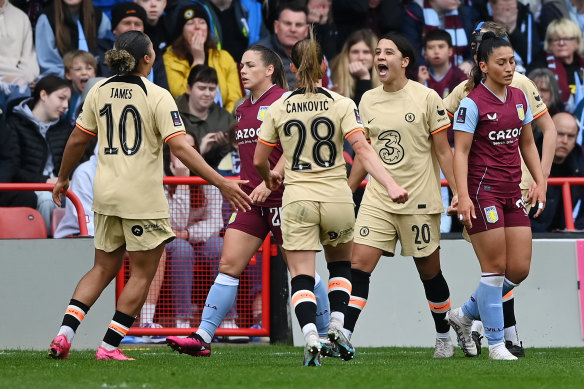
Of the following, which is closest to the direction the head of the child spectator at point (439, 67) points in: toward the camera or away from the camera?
toward the camera

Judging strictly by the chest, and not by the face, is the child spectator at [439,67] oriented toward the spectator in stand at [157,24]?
no

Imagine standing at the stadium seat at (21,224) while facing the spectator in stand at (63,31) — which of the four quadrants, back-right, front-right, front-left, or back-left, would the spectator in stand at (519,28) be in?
front-right

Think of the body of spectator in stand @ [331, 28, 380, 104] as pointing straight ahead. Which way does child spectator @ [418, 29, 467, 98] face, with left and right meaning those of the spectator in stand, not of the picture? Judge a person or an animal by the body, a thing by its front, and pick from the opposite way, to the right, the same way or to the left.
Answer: the same way

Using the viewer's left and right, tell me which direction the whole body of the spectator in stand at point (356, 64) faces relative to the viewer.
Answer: facing the viewer

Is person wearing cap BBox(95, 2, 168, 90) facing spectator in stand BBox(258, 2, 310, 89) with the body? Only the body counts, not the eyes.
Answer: no

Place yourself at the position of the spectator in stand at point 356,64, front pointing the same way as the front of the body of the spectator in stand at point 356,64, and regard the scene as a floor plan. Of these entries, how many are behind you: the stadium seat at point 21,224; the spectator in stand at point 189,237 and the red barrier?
0

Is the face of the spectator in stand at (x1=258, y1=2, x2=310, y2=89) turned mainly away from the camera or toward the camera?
toward the camera

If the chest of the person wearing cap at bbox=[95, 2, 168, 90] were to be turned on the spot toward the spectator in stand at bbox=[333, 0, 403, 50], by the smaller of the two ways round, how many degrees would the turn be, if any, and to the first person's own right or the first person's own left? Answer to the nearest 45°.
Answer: approximately 90° to the first person's own left

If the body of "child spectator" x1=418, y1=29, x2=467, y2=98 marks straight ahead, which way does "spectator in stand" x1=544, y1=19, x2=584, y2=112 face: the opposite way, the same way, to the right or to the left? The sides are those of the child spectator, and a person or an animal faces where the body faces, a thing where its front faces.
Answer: the same way

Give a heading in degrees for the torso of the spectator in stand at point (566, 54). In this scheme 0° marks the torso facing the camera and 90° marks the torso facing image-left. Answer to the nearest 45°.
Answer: approximately 0°

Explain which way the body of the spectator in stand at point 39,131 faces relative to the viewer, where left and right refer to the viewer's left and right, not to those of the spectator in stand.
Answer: facing the viewer and to the right of the viewer

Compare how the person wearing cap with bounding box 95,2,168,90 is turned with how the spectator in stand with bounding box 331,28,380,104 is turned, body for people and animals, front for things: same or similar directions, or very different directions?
same or similar directions

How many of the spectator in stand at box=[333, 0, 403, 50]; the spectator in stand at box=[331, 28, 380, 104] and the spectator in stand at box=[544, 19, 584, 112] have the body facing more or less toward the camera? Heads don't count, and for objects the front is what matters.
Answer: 3

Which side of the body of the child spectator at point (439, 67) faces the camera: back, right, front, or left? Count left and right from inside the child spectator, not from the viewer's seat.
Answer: front

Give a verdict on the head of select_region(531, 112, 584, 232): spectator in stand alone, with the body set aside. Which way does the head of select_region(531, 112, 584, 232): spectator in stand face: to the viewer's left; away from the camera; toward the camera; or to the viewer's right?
toward the camera

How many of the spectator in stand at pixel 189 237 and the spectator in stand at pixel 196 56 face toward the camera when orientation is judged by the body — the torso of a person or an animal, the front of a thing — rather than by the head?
2

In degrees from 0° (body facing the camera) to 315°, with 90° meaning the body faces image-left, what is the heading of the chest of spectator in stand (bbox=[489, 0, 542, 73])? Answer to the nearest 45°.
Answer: approximately 0°
